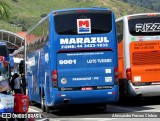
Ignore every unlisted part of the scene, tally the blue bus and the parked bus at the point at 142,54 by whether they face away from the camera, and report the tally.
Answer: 2

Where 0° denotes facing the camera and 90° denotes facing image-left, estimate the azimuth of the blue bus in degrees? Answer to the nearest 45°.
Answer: approximately 180°

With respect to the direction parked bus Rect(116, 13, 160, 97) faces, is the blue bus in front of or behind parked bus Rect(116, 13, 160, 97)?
behind

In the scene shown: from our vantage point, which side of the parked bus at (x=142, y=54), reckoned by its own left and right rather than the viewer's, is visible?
back

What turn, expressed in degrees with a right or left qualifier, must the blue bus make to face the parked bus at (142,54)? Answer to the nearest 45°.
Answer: approximately 45° to its right
